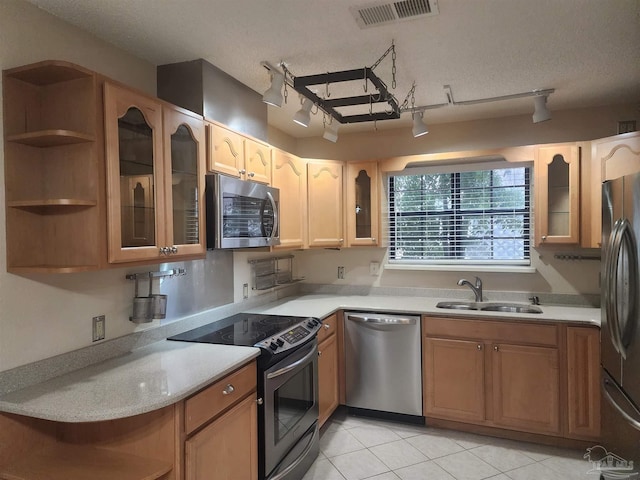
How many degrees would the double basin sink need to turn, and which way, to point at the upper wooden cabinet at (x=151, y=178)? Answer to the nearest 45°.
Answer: approximately 45° to its right

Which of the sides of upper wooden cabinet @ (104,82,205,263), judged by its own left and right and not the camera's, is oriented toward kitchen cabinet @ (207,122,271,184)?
left

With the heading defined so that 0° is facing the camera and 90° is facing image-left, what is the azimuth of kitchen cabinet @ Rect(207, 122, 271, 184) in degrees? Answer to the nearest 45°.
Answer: approximately 315°

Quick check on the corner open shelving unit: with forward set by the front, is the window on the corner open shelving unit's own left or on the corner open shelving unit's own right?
on the corner open shelving unit's own left

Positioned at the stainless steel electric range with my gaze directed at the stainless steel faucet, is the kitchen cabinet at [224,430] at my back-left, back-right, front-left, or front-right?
back-right

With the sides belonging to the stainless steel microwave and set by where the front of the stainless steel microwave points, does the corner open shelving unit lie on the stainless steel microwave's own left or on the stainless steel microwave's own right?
on the stainless steel microwave's own right

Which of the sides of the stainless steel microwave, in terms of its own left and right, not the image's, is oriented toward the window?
left

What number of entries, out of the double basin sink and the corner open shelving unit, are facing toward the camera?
2

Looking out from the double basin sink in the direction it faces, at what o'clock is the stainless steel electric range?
The stainless steel electric range is roughly at 1 o'clock from the double basin sink.

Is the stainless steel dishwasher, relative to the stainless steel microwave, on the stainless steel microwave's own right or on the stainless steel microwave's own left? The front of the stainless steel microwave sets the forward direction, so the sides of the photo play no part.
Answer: on the stainless steel microwave's own left
